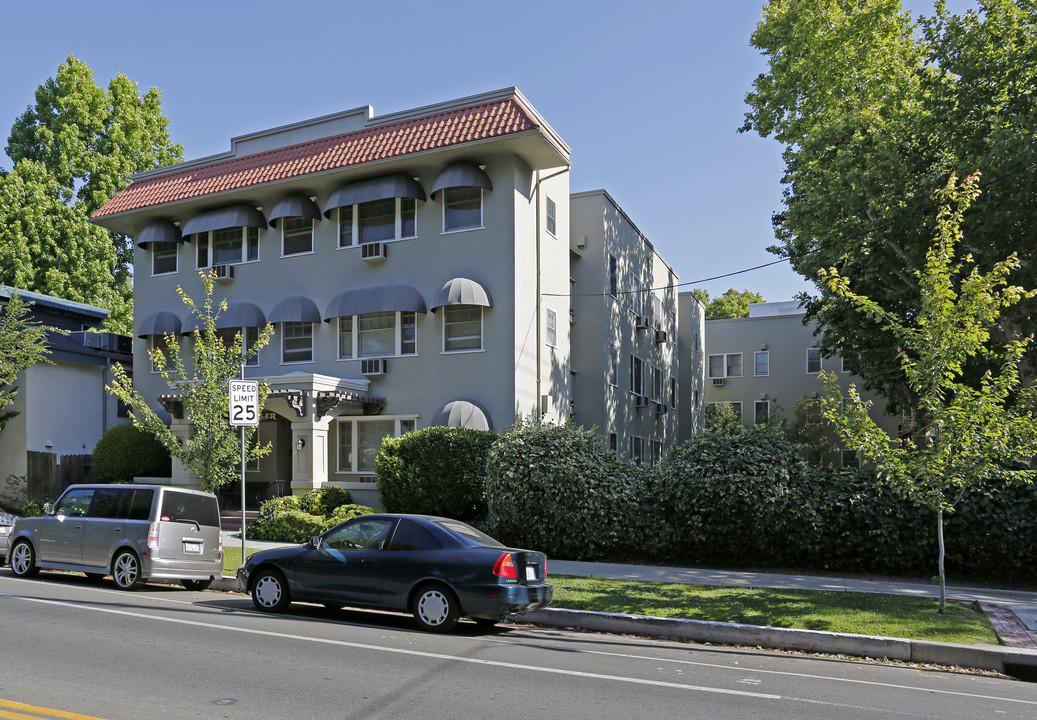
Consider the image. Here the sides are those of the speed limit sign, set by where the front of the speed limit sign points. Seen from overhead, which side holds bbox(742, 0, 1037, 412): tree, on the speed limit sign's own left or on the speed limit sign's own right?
on the speed limit sign's own left

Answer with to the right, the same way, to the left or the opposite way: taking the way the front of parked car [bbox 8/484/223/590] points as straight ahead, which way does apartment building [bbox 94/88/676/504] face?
to the left

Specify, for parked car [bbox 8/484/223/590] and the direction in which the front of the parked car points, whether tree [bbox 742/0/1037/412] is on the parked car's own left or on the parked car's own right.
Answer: on the parked car's own right

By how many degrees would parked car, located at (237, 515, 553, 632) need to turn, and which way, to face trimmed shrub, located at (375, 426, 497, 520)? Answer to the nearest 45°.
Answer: approximately 45° to its right

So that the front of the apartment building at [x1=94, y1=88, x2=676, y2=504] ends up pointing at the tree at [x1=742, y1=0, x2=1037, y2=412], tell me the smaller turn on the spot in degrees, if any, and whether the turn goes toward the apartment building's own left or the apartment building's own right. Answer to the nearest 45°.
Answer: approximately 135° to the apartment building's own left

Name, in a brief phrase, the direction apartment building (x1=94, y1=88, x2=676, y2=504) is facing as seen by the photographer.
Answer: facing the viewer and to the left of the viewer

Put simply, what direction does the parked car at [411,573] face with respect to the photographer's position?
facing away from the viewer and to the left of the viewer

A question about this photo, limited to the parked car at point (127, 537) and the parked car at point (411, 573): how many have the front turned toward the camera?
0

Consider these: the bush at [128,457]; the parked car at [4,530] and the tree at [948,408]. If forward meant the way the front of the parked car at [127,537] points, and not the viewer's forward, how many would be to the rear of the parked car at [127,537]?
1

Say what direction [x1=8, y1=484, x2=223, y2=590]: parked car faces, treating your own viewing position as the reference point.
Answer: facing away from the viewer and to the left of the viewer

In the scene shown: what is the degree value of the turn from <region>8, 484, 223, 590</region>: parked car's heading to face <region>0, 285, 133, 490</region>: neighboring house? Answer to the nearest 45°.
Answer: approximately 45° to its right

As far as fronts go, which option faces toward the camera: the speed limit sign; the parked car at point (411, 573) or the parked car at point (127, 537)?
the speed limit sign

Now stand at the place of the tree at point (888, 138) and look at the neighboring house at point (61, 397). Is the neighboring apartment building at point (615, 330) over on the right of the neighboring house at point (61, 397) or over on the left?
right

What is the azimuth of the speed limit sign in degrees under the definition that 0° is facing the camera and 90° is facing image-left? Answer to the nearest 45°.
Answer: approximately 0°
